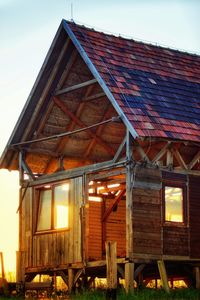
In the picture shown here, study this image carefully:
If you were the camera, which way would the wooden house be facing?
facing the viewer and to the left of the viewer
